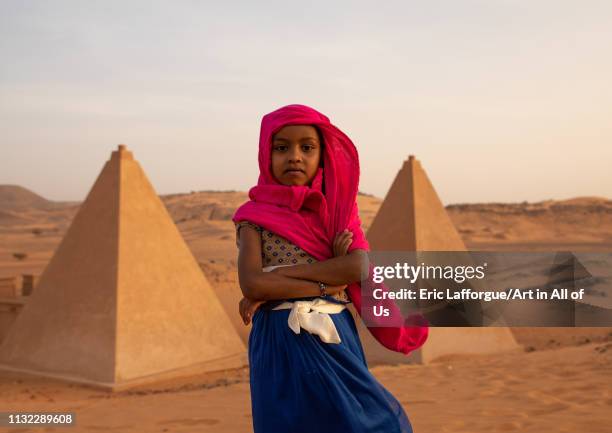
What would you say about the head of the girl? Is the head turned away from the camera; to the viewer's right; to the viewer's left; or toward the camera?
toward the camera

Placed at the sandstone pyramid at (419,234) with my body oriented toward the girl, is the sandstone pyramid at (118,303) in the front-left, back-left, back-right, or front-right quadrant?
front-right

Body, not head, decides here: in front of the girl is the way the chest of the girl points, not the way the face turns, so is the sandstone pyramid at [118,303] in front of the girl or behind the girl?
behind

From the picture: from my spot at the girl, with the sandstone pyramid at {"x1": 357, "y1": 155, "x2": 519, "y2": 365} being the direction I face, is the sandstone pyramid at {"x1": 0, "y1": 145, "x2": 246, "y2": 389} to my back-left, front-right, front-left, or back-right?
front-left

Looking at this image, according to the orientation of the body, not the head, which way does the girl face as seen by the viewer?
toward the camera

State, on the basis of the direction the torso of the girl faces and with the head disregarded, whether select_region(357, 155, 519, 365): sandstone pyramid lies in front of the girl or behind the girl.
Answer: behind

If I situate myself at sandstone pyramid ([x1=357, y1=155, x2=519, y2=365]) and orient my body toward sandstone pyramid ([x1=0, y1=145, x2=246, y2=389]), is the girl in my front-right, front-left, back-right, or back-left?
front-left
